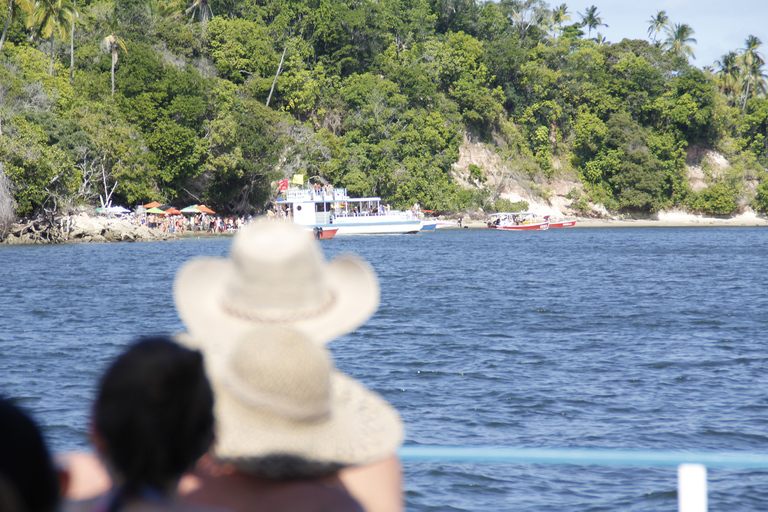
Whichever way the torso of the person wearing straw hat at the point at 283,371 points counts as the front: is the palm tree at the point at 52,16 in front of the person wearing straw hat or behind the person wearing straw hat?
in front

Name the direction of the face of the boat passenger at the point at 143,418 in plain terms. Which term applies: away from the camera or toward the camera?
away from the camera

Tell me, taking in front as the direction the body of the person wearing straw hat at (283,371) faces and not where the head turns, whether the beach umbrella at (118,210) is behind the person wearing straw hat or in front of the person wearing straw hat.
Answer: in front

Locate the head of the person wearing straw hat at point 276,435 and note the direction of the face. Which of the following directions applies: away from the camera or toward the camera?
away from the camera

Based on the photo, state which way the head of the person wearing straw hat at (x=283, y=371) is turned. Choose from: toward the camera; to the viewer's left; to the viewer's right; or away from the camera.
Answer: away from the camera

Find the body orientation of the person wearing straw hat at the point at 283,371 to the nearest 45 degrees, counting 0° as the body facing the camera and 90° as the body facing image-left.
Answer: approximately 180°
